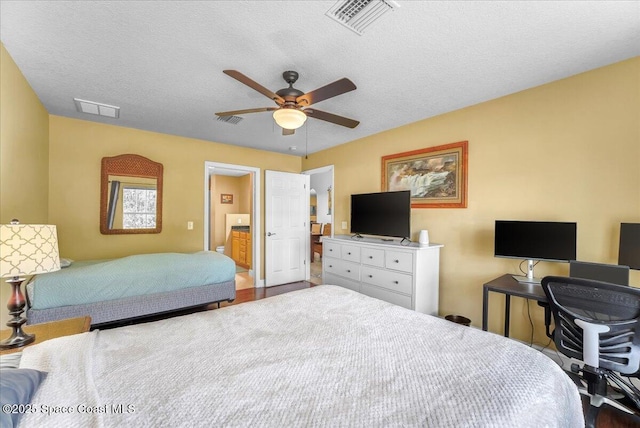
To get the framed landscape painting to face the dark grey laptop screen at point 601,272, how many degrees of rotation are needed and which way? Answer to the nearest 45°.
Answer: approximately 90° to its left

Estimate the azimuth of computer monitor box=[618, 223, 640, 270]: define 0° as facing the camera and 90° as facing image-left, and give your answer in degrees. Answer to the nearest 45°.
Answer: approximately 45°

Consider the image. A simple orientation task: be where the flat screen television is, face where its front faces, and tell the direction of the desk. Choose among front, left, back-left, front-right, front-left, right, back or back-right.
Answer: left

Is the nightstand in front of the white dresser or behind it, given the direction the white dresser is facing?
in front

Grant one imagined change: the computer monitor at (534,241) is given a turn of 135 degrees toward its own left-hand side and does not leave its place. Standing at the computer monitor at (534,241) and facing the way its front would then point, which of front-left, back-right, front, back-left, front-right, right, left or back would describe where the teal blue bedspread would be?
back

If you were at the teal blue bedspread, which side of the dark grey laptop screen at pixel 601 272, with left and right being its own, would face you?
front
